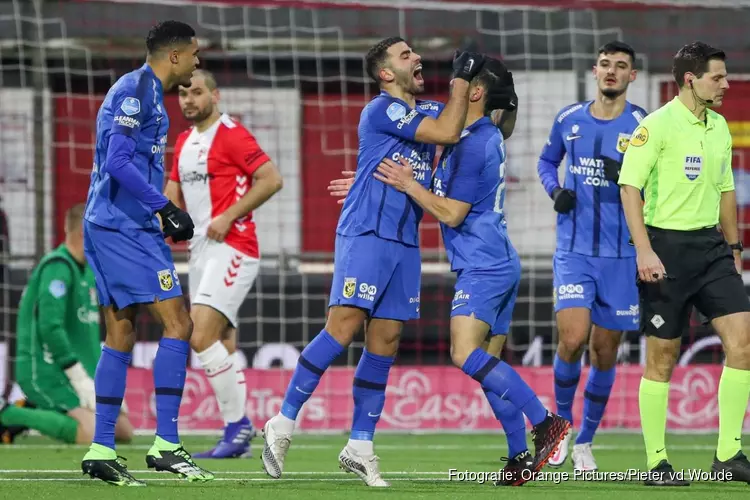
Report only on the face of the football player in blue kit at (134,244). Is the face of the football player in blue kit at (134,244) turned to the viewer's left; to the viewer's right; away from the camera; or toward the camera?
to the viewer's right

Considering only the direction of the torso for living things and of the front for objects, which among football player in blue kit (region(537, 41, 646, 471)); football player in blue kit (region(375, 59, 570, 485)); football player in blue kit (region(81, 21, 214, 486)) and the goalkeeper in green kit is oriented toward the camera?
football player in blue kit (region(537, 41, 646, 471))

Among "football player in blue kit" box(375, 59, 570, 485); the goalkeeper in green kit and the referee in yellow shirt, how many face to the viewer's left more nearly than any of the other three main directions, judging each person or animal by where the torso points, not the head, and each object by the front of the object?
1

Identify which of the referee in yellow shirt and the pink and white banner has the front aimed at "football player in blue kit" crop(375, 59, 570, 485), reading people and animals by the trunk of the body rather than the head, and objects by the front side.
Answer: the pink and white banner

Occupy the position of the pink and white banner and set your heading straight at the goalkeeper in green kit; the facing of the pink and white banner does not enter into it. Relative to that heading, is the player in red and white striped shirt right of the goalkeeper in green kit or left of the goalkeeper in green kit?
left

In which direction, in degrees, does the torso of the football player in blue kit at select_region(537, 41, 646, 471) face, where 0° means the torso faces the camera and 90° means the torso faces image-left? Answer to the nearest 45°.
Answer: approximately 0°

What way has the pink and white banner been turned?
toward the camera

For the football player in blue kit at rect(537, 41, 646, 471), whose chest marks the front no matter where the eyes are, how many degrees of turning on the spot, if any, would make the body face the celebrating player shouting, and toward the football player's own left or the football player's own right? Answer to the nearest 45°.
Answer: approximately 45° to the football player's own right

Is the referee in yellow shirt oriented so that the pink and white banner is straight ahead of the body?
no

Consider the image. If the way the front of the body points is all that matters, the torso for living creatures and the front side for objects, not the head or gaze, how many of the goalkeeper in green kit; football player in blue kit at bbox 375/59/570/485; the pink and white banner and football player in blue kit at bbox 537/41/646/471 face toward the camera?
2

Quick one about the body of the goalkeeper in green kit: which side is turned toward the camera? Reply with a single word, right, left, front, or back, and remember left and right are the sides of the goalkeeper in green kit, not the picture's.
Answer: right

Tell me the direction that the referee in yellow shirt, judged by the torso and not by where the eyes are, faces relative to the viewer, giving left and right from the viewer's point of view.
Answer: facing the viewer and to the right of the viewer

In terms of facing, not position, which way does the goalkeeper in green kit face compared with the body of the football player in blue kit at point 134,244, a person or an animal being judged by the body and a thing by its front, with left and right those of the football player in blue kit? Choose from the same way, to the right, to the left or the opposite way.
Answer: the same way

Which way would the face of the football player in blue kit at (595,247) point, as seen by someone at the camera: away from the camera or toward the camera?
toward the camera

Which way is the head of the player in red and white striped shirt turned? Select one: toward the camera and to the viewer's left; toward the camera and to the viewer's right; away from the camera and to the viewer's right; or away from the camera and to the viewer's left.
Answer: toward the camera and to the viewer's left

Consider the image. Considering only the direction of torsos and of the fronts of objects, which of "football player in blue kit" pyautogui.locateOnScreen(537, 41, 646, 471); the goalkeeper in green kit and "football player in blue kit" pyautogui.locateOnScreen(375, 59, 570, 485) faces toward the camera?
"football player in blue kit" pyautogui.locateOnScreen(537, 41, 646, 471)

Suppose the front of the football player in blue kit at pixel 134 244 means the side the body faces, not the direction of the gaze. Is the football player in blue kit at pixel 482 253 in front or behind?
in front

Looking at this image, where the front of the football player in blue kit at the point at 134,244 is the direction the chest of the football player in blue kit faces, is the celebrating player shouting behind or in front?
in front

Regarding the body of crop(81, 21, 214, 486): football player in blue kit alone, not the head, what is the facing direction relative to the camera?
to the viewer's right
